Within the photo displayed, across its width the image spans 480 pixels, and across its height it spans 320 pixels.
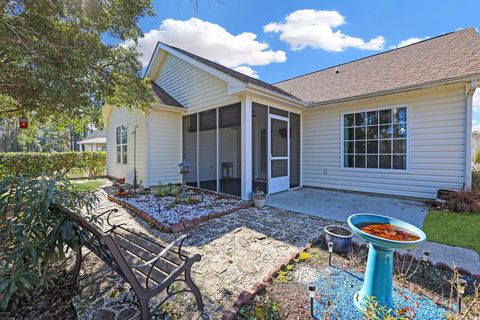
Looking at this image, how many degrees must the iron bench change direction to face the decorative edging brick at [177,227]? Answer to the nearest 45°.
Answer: approximately 45° to its left

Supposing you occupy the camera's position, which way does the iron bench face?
facing away from the viewer and to the right of the viewer

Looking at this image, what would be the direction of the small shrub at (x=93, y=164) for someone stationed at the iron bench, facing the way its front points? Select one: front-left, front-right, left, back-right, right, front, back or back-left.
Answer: front-left

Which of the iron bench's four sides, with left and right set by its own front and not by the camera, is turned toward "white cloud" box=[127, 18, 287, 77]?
front

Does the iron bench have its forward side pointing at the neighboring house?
no

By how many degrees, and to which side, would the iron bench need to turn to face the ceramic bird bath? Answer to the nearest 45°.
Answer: approximately 90° to its right

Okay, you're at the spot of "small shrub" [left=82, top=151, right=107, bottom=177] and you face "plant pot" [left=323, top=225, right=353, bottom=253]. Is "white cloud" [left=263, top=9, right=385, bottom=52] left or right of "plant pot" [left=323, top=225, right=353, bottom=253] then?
left

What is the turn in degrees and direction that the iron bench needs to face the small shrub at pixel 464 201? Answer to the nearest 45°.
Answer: approximately 45° to its right

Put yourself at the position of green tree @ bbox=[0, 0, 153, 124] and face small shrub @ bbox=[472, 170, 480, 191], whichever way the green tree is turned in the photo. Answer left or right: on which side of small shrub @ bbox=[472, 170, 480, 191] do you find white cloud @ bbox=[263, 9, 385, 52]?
left

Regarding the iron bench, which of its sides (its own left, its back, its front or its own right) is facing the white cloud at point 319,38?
front

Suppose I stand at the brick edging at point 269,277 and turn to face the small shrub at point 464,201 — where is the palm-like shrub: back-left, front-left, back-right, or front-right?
back-left

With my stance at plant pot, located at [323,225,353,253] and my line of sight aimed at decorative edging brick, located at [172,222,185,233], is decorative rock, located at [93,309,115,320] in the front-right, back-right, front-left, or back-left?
front-left
